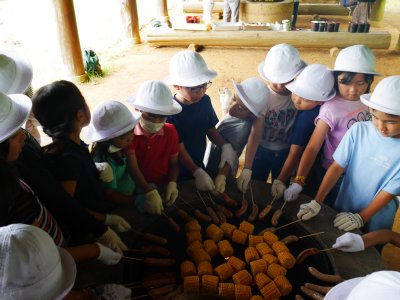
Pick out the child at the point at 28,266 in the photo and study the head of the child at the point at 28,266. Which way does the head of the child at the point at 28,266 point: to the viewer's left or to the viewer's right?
to the viewer's right

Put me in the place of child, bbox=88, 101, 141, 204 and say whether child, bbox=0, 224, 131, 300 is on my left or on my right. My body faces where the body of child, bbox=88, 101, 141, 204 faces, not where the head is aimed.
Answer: on my right

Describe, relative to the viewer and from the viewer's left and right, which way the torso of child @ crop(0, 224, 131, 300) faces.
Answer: facing to the right of the viewer

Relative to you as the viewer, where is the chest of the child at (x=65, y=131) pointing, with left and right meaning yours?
facing to the right of the viewer

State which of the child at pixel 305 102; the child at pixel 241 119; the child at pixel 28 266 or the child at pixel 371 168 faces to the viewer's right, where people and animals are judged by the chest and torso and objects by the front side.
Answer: the child at pixel 28 266

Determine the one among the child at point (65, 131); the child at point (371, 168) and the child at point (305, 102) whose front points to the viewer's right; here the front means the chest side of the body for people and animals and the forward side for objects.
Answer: the child at point (65, 131)

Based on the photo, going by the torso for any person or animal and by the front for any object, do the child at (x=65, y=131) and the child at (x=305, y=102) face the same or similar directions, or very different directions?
very different directions
